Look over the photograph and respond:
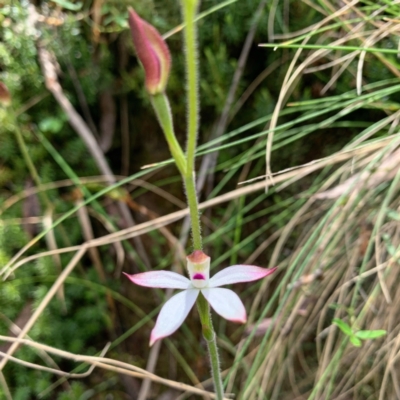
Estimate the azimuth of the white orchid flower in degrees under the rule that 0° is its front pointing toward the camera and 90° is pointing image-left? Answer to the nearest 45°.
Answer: approximately 0°
